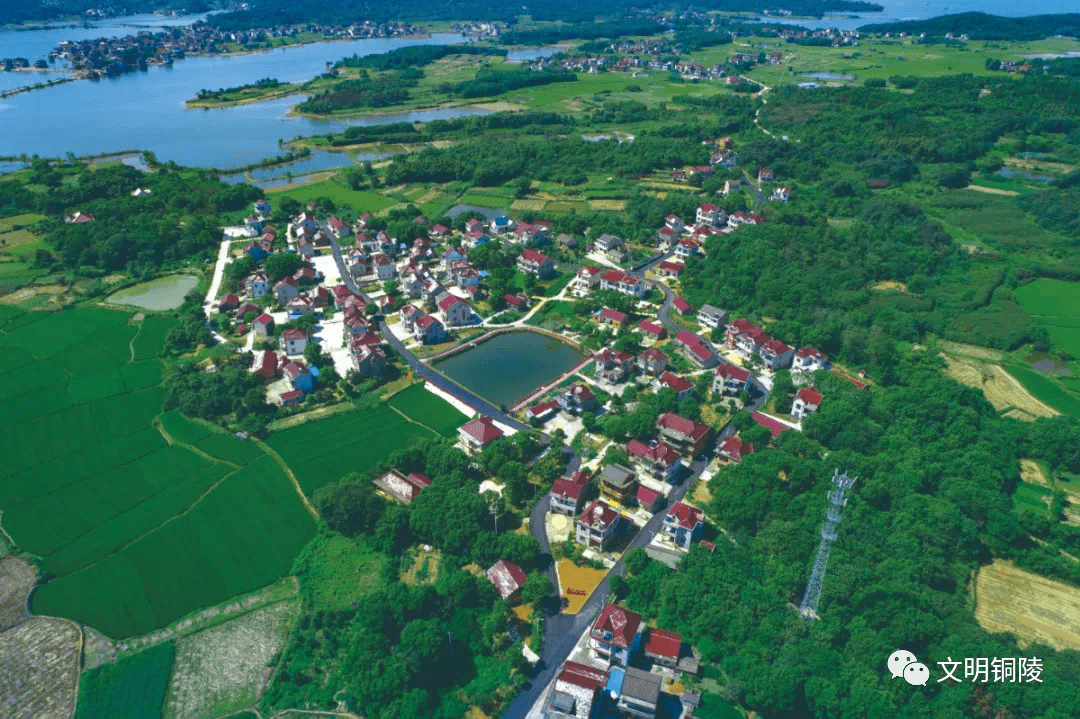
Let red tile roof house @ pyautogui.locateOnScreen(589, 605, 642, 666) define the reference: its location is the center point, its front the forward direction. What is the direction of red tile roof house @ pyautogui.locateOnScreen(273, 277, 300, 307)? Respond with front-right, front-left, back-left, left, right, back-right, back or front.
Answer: right

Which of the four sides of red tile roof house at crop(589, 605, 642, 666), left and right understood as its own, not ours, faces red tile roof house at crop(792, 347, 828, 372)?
back

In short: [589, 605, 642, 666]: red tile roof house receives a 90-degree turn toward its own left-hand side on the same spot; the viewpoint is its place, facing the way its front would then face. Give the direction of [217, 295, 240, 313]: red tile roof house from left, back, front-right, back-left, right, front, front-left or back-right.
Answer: back

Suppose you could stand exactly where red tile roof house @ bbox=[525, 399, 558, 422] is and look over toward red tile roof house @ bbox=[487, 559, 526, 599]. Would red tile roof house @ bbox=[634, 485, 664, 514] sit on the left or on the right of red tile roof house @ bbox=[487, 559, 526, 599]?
left

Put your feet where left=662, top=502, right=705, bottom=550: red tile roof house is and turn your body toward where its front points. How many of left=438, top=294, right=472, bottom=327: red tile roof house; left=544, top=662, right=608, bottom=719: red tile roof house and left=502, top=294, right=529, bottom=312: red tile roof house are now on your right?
2

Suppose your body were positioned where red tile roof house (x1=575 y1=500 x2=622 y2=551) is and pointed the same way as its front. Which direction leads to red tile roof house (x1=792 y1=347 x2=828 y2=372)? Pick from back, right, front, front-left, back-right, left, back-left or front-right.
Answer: back

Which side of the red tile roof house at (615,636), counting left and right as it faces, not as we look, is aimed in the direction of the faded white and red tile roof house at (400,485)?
right

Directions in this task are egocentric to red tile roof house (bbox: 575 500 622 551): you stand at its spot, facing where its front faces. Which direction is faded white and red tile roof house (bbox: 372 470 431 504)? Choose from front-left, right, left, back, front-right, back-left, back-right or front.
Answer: front-right

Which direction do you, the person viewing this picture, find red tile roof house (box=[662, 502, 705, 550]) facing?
facing the viewer and to the left of the viewer

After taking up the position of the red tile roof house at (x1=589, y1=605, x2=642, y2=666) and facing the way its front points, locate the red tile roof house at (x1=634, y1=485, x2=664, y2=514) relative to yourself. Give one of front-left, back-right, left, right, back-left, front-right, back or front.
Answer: back-right

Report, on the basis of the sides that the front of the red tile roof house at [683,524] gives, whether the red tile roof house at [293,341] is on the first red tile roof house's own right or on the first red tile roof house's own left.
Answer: on the first red tile roof house's own right

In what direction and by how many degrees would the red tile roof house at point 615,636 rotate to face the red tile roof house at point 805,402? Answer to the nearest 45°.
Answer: approximately 180°

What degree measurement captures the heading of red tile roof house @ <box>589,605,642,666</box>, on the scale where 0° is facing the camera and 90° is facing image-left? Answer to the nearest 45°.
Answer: approximately 45°

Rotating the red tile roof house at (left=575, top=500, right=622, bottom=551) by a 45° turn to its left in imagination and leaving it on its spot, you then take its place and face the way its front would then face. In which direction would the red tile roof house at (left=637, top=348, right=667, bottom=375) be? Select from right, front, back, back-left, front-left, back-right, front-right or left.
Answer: back

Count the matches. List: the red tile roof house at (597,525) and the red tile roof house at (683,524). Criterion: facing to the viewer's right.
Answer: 0
